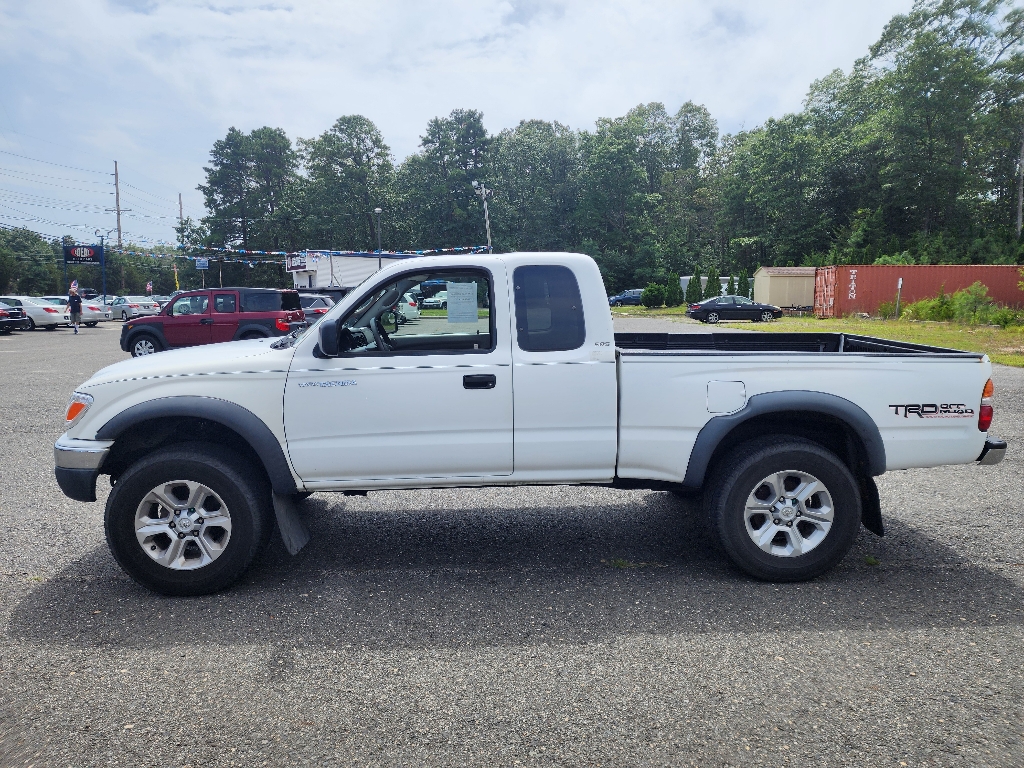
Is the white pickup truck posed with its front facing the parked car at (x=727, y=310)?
no

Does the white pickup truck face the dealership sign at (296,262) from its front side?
no

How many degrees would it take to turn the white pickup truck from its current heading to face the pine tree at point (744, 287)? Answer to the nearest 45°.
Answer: approximately 90° to its right

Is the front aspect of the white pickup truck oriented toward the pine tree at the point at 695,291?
no

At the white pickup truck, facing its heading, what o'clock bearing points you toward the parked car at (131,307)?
The parked car is roughly at 2 o'clock from the white pickup truck.

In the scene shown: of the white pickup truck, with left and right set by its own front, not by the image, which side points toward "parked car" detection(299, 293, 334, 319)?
right

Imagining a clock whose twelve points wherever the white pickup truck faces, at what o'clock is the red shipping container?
The red shipping container is roughly at 4 o'clock from the white pickup truck.

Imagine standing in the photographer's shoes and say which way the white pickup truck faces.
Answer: facing to the left of the viewer
